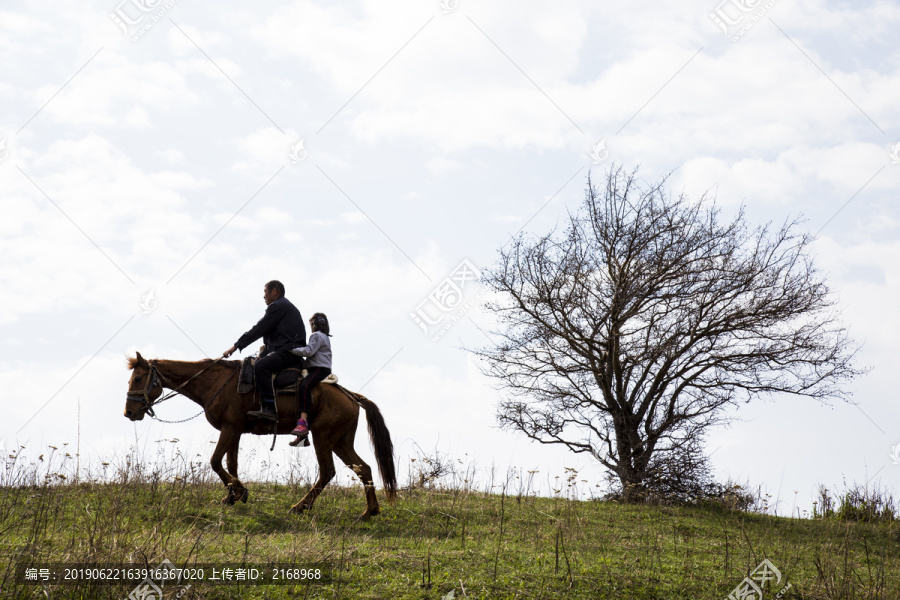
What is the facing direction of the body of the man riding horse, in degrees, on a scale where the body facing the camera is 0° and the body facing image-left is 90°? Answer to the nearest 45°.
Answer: approximately 90°

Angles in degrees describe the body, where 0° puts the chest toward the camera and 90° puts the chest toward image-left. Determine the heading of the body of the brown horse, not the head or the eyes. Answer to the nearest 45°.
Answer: approximately 90°

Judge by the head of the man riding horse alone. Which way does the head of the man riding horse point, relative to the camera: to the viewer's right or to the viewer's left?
to the viewer's left
